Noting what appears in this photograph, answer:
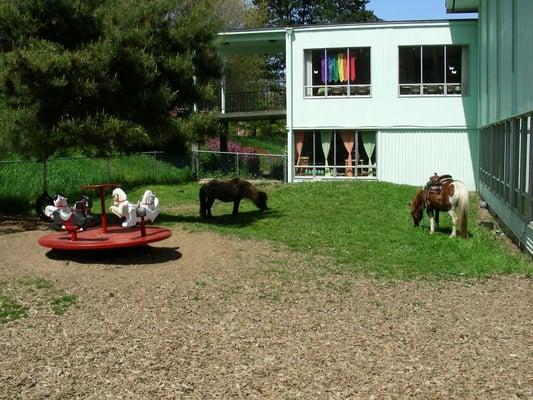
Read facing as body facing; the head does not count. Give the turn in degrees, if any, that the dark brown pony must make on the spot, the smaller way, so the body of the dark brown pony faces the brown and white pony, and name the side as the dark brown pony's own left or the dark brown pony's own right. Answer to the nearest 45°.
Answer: approximately 45° to the dark brown pony's own right

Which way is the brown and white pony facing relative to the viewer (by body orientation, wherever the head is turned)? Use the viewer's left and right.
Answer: facing away from the viewer and to the left of the viewer

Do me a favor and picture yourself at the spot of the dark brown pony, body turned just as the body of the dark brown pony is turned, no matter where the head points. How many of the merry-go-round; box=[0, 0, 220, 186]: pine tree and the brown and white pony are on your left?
0

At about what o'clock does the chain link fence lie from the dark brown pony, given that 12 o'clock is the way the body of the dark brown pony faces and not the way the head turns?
The chain link fence is roughly at 9 o'clock from the dark brown pony.

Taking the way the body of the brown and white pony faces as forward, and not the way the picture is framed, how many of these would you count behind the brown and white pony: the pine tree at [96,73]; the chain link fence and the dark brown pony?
0

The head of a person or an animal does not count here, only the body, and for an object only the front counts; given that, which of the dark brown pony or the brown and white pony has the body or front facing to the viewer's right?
the dark brown pony

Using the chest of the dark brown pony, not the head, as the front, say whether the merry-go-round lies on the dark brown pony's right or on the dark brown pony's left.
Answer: on the dark brown pony's right

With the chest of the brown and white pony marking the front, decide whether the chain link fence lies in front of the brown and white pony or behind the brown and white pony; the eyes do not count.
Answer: in front

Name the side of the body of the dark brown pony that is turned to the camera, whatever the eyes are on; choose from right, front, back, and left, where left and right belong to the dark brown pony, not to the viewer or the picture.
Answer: right

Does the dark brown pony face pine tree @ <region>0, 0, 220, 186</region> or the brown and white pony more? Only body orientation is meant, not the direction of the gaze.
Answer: the brown and white pony

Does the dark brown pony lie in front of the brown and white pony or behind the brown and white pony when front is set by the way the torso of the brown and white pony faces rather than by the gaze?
in front

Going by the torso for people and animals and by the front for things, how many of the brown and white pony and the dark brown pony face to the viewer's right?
1
